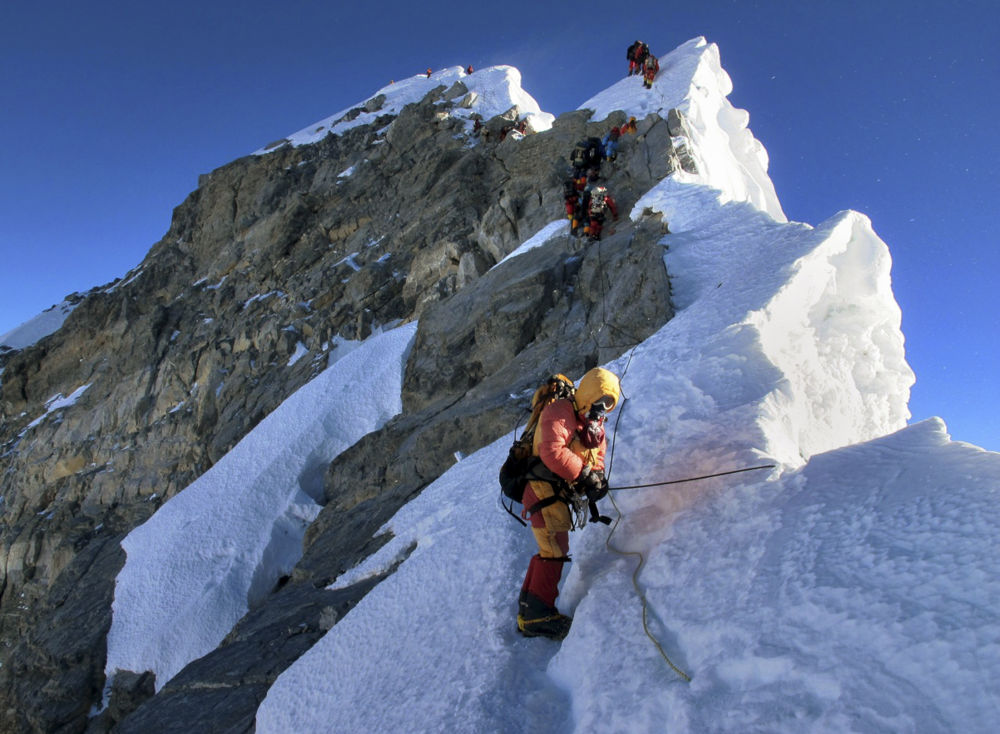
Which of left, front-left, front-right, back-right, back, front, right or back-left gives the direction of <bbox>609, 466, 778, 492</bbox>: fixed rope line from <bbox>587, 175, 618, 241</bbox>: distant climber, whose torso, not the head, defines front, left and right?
back

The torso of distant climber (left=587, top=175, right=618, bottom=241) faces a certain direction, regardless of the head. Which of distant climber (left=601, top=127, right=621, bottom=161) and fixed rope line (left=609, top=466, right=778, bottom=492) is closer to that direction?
the distant climber

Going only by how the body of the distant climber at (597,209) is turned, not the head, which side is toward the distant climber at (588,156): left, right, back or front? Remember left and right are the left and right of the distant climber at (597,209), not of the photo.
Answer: front

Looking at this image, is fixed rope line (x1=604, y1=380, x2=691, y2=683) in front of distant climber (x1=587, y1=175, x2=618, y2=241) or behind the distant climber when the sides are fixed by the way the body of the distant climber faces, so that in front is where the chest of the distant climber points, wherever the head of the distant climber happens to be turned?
behind

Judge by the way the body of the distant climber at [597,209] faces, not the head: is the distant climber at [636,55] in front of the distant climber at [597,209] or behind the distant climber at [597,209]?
in front

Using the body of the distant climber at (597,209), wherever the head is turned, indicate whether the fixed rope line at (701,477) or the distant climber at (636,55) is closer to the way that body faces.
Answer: the distant climber

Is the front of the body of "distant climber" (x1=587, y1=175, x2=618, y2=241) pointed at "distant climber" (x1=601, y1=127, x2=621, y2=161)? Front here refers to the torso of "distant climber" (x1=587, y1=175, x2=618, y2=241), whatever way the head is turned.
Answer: yes

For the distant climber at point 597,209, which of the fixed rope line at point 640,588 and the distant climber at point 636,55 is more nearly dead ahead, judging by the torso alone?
the distant climber

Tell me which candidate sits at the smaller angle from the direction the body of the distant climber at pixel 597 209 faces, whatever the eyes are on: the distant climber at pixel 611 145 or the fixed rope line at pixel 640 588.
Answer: the distant climber

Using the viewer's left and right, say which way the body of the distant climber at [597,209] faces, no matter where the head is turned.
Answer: facing away from the viewer
